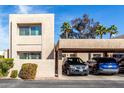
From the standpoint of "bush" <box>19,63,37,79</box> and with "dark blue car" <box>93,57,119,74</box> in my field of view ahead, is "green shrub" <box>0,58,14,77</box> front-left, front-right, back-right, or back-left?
back-left

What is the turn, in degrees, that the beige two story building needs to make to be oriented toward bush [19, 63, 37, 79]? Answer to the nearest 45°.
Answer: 0° — it already faces it

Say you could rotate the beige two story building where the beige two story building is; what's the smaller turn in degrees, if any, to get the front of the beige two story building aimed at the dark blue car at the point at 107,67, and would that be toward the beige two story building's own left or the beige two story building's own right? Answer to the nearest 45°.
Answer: approximately 45° to the beige two story building's own left

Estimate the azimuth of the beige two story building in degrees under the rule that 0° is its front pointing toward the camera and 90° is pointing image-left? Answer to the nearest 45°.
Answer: approximately 0°

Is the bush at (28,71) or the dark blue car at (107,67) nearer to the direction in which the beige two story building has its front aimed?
the bush
